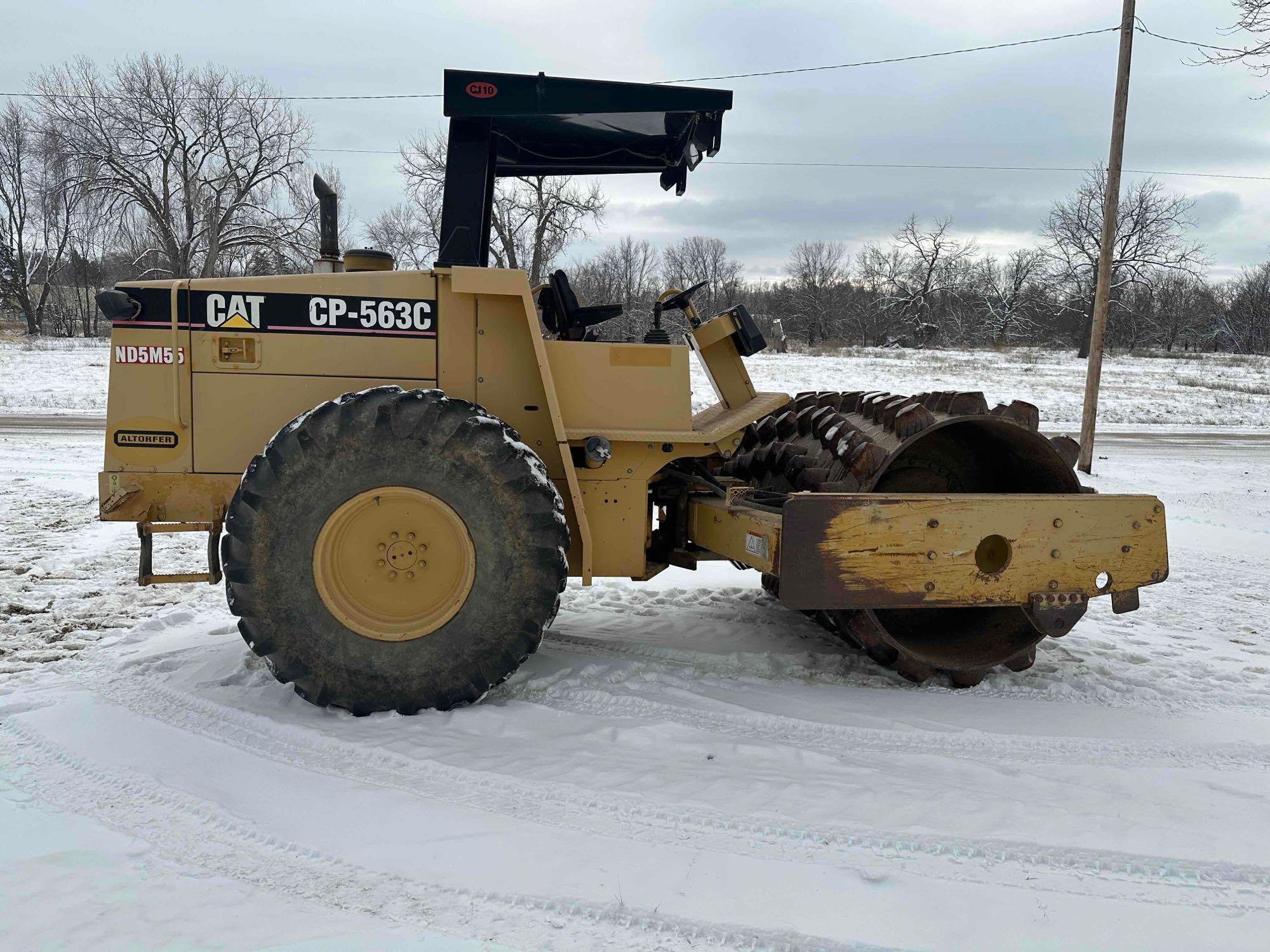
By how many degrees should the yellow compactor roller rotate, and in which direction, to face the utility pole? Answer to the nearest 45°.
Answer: approximately 45° to its left

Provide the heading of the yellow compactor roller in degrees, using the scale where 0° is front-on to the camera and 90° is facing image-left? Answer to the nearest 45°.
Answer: approximately 270°
